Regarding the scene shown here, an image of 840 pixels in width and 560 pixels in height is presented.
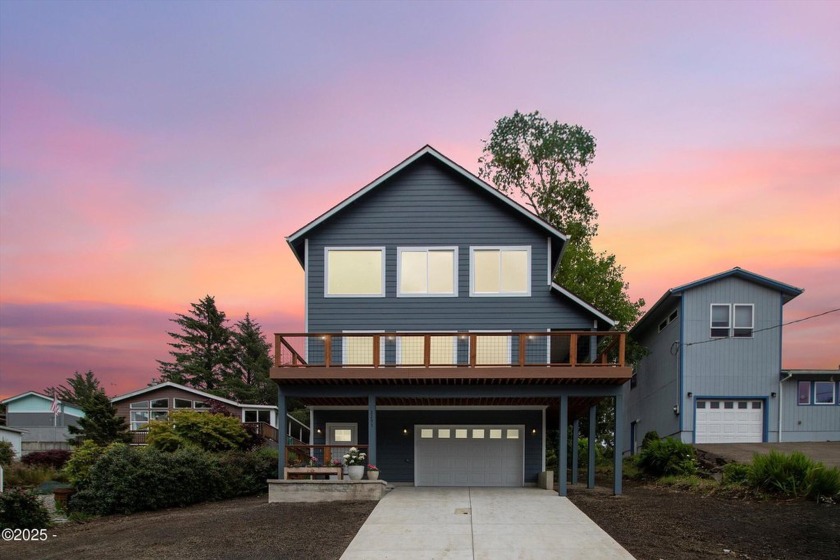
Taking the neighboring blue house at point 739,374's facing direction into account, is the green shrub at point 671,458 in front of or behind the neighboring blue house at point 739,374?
in front

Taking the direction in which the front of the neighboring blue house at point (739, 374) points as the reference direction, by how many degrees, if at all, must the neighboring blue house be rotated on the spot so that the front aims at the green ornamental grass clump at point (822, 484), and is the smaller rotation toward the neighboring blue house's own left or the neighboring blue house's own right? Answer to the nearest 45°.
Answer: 0° — it already faces it

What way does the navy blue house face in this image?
toward the camera

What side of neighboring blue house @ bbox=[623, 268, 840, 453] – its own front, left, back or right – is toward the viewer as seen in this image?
front

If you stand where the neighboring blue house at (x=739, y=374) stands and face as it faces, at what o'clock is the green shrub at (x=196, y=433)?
The green shrub is roughly at 2 o'clock from the neighboring blue house.

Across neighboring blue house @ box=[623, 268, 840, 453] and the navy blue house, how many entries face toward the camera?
2
